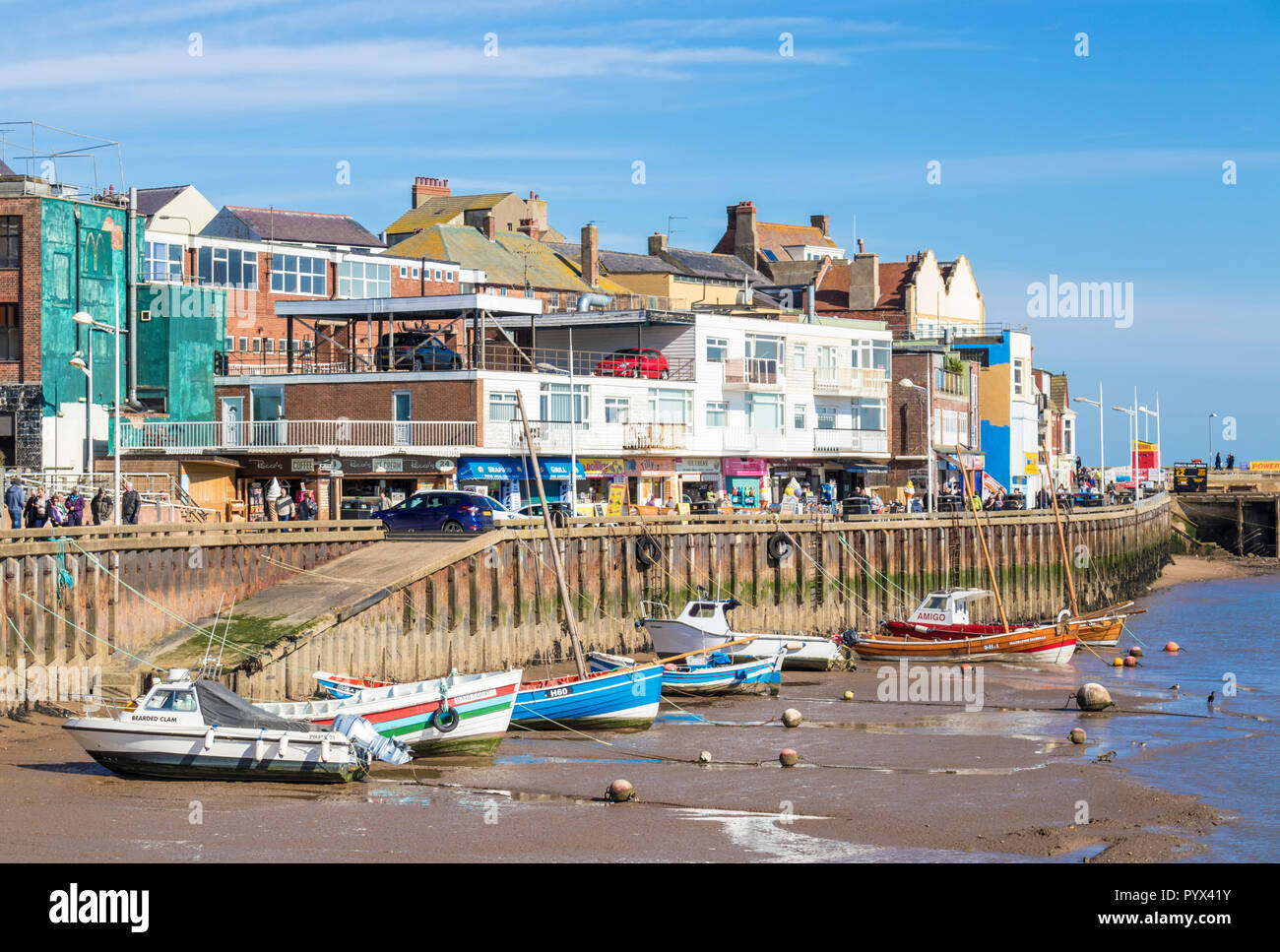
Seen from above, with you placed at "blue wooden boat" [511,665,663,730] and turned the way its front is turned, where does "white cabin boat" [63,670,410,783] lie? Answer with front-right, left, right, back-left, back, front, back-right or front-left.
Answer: back-right

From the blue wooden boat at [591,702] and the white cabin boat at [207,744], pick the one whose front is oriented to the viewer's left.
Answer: the white cabin boat

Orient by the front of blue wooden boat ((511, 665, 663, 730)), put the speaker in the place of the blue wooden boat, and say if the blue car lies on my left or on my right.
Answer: on my left

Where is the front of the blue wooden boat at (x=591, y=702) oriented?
to the viewer's right

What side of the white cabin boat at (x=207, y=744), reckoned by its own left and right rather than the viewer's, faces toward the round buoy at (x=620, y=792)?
back

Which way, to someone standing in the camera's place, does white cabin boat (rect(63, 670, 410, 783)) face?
facing to the left of the viewer
